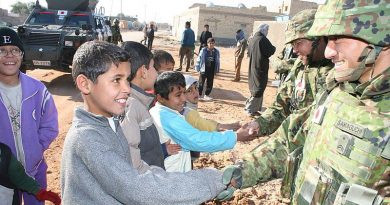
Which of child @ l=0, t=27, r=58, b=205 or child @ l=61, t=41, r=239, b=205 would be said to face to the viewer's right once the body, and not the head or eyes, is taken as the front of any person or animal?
child @ l=61, t=41, r=239, b=205

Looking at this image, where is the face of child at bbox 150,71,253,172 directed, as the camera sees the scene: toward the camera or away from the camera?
toward the camera

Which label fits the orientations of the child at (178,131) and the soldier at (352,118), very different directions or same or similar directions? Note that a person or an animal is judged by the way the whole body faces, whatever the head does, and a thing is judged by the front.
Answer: very different directions

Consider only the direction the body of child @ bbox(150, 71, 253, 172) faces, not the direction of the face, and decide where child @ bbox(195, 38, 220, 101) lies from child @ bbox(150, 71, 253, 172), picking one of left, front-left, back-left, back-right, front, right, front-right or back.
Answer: left

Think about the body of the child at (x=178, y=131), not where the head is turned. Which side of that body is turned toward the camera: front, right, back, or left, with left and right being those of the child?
right

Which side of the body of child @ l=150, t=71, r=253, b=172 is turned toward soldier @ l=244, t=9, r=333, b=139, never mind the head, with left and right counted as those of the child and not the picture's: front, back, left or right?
front

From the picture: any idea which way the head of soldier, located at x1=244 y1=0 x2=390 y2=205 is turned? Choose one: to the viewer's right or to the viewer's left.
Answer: to the viewer's left

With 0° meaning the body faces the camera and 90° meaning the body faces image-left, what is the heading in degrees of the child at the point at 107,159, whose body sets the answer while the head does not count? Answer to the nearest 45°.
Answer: approximately 270°

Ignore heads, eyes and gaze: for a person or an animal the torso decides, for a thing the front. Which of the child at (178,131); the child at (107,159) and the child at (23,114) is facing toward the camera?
the child at (23,114)

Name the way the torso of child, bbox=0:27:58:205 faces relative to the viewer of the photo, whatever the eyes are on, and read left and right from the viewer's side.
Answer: facing the viewer

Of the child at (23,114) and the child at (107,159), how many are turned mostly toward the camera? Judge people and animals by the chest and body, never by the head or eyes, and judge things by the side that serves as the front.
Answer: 1

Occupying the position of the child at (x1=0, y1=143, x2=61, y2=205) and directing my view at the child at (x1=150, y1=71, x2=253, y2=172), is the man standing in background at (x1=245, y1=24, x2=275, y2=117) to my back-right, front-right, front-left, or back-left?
front-left

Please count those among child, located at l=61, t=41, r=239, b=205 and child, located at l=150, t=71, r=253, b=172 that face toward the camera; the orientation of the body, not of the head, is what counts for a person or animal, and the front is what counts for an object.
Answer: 0

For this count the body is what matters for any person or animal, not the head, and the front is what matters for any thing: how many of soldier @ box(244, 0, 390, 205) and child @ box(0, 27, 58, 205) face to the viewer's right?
0

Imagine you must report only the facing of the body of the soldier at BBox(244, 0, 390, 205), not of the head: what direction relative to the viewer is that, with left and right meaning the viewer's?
facing the viewer and to the left of the viewer

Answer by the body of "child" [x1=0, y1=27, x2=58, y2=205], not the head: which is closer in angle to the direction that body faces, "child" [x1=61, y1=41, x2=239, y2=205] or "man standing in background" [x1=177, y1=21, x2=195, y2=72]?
the child
